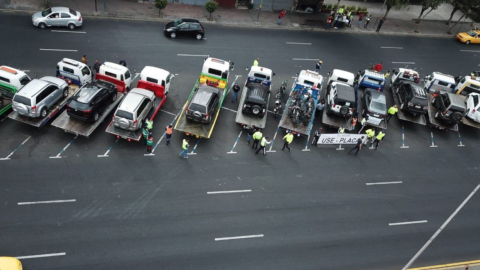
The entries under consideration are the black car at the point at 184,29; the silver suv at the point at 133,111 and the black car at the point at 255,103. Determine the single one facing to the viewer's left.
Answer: the black car at the point at 184,29

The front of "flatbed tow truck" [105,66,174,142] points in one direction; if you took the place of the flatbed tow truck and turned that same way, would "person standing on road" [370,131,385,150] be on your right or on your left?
on your right

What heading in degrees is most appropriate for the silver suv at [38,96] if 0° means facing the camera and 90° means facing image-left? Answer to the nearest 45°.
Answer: approximately 225°

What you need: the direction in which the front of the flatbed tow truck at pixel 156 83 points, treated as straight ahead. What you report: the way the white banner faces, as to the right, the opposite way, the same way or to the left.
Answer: the opposite way

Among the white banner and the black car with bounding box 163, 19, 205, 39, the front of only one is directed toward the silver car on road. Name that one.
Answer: the black car

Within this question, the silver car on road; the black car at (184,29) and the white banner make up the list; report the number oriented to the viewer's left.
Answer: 2

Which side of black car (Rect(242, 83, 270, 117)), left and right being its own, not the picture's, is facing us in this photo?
back

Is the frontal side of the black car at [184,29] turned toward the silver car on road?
yes

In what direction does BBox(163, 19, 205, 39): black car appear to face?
to the viewer's left

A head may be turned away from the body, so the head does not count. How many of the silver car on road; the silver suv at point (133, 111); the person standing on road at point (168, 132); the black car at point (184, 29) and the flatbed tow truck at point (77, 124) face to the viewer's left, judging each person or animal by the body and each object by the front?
2

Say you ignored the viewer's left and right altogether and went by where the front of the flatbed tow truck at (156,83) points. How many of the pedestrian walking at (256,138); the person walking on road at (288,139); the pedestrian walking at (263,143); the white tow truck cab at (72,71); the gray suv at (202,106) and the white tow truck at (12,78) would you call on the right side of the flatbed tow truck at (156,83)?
4

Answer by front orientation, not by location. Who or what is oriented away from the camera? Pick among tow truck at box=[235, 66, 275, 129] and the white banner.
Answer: the tow truck

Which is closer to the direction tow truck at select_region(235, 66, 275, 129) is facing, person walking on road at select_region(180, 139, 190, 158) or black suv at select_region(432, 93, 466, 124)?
the black suv
